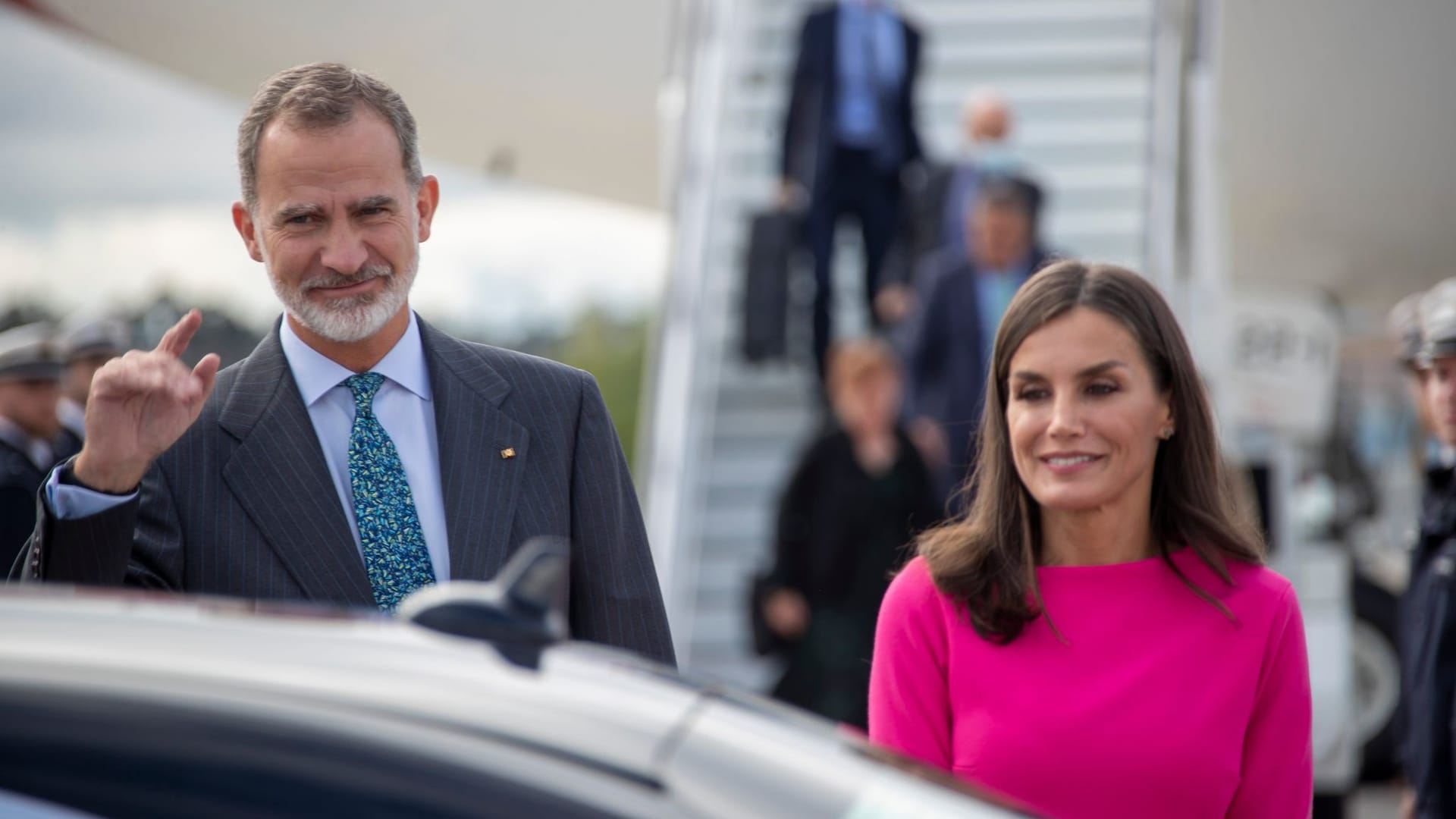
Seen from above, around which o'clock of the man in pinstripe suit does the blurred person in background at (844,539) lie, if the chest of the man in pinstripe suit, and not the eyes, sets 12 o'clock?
The blurred person in background is roughly at 7 o'clock from the man in pinstripe suit.

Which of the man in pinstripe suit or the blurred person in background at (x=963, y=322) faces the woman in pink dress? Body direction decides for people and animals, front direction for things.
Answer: the blurred person in background

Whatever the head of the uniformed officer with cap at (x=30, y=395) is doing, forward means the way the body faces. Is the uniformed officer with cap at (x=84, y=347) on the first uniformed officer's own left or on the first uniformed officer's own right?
on the first uniformed officer's own left

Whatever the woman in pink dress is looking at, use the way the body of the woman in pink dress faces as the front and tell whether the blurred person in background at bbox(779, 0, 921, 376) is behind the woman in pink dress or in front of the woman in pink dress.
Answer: behind

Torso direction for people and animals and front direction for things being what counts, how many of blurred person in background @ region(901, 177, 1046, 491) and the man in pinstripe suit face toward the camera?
2

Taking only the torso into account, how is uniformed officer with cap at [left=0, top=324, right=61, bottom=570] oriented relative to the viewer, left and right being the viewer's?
facing the viewer and to the right of the viewer

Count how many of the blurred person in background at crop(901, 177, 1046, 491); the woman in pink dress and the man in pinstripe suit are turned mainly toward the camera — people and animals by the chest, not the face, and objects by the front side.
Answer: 3

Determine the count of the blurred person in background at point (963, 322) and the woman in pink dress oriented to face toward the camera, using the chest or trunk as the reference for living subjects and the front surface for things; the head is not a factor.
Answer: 2

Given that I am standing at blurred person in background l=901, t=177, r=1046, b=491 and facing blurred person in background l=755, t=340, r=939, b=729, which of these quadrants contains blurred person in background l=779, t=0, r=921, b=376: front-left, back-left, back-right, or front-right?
back-right

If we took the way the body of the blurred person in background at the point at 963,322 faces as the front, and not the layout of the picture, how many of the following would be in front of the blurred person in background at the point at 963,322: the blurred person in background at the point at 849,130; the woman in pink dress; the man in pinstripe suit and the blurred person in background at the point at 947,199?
2

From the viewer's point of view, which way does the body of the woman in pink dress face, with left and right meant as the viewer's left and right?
facing the viewer

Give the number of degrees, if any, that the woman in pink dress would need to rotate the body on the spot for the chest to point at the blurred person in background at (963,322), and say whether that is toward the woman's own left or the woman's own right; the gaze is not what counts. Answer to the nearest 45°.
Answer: approximately 180°
